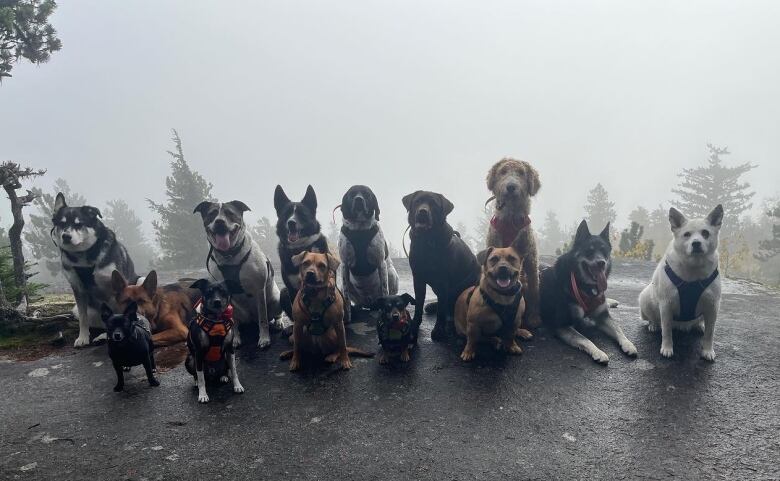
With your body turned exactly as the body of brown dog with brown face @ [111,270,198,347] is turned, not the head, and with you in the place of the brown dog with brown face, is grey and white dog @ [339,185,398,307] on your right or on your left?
on your left

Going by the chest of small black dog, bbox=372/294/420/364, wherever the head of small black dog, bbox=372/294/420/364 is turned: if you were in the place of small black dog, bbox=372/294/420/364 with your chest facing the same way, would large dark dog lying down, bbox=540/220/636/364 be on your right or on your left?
on your left

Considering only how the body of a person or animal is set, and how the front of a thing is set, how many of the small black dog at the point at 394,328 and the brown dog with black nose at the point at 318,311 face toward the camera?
2

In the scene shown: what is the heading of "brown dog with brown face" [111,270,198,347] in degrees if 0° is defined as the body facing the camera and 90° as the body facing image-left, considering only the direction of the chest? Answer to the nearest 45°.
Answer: approximately 45°

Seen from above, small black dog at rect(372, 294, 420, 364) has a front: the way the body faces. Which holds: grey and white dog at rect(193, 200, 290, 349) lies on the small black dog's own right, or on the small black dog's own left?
on the small black dog's own right

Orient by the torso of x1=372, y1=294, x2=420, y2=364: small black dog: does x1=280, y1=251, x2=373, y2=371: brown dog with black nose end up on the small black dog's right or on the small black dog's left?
on the small black dog's right

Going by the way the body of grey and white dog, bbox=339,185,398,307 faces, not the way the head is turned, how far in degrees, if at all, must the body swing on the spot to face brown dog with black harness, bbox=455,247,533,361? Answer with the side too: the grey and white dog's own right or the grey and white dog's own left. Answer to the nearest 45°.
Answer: approximately 45° to the grey and white dog's own left

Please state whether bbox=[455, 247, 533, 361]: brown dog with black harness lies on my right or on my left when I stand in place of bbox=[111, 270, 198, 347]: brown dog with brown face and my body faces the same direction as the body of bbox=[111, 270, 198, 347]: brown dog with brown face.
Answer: on my left

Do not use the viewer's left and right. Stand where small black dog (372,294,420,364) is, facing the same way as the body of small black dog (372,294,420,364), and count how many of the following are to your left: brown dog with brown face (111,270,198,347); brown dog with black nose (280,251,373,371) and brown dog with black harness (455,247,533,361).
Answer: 1

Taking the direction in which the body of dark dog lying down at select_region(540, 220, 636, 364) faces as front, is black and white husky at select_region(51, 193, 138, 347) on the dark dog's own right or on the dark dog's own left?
on the dark dog's own right

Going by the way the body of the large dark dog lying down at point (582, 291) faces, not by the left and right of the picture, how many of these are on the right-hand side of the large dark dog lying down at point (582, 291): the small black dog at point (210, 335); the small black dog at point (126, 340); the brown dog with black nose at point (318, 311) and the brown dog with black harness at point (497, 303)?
4
